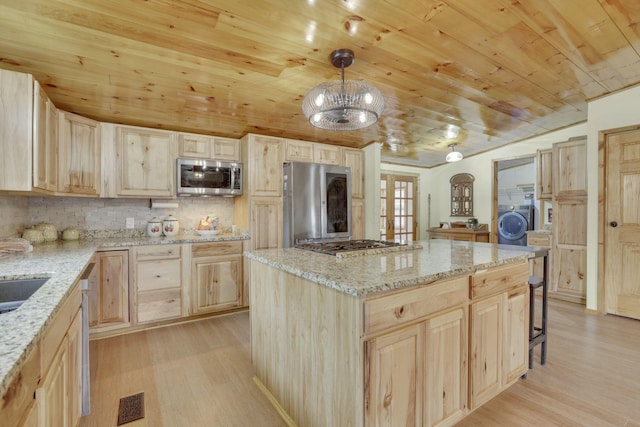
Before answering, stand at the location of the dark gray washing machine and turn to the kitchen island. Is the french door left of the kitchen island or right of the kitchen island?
right

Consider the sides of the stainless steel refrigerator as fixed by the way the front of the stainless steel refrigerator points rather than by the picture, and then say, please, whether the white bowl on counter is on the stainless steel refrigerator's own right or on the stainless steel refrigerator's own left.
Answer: on the stainless steel refrigerator's own right

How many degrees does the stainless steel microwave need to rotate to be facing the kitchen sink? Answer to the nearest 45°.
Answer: approximately 45° to its right

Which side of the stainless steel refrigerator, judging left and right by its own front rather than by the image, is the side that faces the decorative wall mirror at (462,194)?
left

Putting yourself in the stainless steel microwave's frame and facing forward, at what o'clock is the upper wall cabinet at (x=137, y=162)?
The upper wall cabinet is roughly at 3 o'clock from the stainless steel microwave.

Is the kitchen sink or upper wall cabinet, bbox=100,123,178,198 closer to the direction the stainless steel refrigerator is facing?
the kitchen sink

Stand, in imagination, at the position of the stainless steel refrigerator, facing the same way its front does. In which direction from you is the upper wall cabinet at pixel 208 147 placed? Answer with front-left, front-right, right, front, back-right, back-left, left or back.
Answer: back-right

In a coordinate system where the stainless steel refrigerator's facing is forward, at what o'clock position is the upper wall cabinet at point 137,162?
The upper wall cabinet is roughly at 4 o'clock from the stainless steel refrigerator.

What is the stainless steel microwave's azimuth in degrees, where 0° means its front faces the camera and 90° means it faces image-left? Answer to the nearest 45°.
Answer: approximately 0°

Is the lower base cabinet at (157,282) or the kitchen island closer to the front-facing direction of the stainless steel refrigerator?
the kitchen island

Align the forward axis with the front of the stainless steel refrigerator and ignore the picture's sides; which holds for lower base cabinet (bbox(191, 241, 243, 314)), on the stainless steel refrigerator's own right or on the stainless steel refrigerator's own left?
on the stainless steel refrigerator's own right

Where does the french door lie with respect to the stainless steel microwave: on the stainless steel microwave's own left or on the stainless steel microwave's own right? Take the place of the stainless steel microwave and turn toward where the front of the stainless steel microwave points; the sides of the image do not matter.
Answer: on the stainless steel microwave's own left
